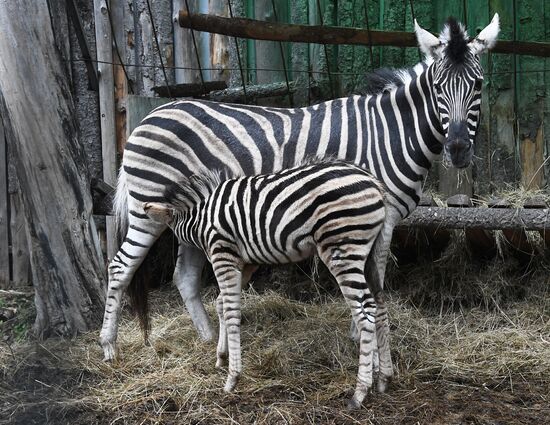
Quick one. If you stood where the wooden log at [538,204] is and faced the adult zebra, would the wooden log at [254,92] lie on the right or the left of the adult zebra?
right

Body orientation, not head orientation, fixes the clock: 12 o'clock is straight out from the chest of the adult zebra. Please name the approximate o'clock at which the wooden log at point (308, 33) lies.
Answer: The wooden log is roughly at 9 o'clock from the adult zebra.

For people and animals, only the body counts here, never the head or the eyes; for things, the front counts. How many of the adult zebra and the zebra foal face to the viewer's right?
1

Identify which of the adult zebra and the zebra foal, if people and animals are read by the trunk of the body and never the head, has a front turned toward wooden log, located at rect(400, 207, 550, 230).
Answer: the adult zebra

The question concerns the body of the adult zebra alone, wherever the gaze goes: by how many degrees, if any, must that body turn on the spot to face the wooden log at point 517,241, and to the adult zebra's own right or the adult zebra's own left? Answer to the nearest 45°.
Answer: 0° — it already faces it

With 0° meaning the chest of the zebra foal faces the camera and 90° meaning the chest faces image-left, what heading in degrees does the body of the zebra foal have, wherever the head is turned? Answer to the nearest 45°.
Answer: approximately 90°

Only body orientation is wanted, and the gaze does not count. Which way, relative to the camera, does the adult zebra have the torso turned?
to the viewer's right

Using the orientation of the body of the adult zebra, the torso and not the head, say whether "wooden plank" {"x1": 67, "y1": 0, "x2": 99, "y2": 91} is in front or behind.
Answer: behind

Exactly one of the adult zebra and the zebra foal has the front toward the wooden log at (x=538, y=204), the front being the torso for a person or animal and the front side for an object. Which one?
the adult zebra

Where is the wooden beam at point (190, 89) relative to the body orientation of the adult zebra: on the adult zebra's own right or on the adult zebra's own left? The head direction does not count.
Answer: on the adult zebra's own left

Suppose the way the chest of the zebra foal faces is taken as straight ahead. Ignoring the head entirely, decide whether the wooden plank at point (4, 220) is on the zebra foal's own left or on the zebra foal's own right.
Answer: on the zebra foal's own right

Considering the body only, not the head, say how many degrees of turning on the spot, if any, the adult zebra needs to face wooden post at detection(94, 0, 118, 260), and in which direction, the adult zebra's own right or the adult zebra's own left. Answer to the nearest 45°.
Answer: approximately 135° to the adult zebra's own left

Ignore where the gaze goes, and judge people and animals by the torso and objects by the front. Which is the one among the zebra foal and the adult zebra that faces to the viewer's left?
the zebra foal

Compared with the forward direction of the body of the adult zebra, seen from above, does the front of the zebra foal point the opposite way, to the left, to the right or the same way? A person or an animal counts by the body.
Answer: the opposite way
